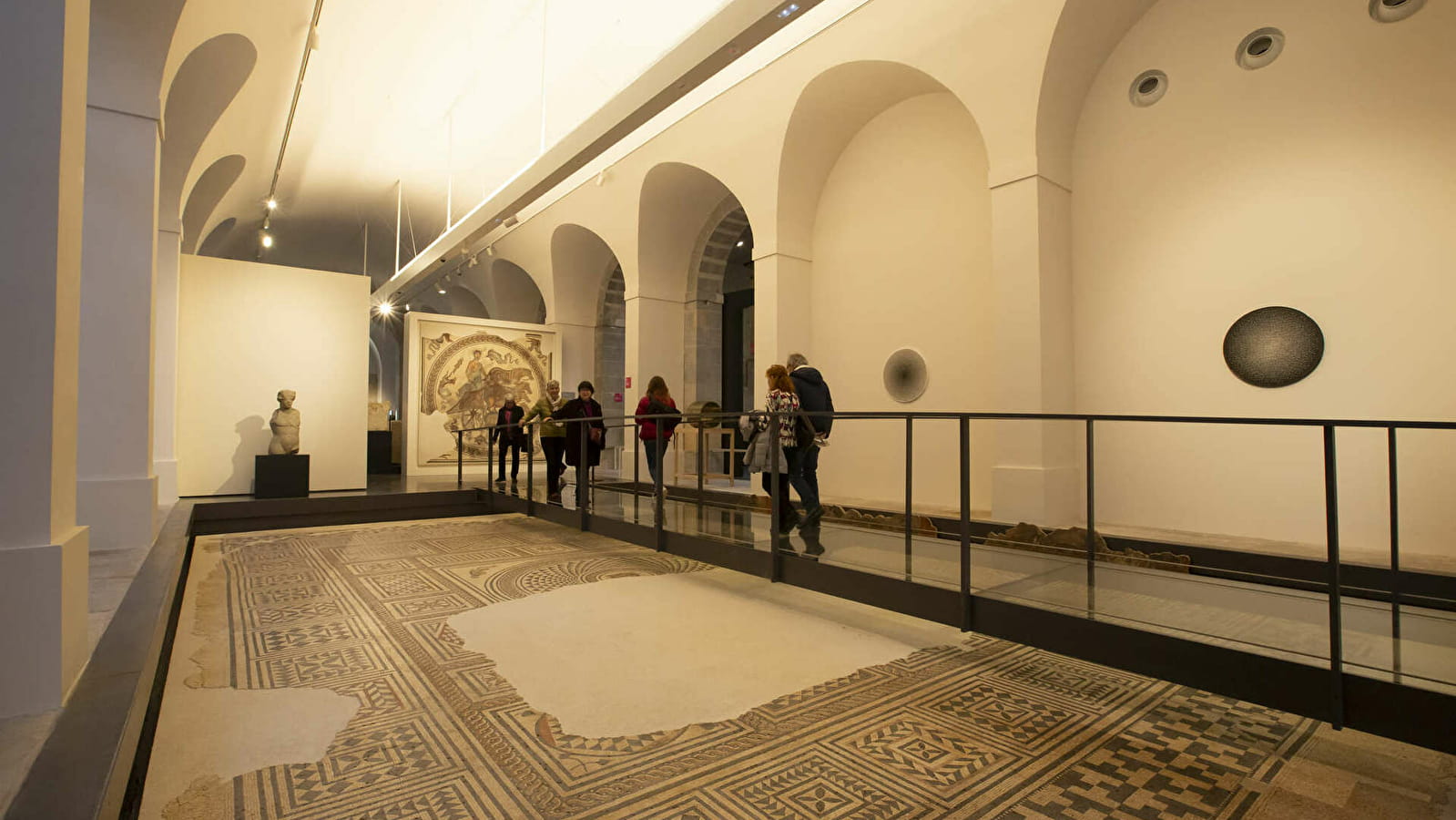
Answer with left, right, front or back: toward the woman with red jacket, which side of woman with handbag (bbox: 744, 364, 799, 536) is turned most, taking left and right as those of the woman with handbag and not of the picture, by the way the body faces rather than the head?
front

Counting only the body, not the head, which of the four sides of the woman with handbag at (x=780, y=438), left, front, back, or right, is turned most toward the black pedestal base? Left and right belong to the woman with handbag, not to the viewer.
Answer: front

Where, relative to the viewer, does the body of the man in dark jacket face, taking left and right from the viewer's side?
facing away from the viewer and to the left of the viewer

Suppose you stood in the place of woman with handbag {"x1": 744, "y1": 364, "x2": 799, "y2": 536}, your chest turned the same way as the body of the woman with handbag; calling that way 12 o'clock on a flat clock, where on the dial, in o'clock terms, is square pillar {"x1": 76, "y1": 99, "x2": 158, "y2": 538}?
The square pillar is roughly at 10 o'clock from the woman with handbag.

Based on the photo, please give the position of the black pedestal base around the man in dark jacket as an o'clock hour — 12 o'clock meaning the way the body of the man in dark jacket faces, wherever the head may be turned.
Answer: The black pedestal base is roughly at 11 o'clock from the man in dark jacket.

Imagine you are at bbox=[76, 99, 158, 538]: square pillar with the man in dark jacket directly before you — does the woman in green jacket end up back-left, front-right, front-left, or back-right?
front-left

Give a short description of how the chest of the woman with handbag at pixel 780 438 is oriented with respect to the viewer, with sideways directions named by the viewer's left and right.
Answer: facing away from the viewer and to the left of the viewer

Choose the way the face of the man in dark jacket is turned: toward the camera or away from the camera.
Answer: away from the camera

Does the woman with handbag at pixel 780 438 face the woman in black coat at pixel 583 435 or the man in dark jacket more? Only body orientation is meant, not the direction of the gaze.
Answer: the woman in black coat

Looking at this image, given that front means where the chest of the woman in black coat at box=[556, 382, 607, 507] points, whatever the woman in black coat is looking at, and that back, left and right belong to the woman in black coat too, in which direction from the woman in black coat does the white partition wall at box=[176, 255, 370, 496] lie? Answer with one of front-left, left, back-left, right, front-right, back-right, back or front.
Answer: back-right

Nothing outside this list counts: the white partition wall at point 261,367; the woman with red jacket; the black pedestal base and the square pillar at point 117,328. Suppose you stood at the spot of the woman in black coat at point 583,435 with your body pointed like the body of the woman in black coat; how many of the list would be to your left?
1

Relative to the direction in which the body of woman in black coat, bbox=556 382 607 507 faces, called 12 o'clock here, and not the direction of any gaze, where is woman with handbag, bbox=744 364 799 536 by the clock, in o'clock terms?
The woman with handbag is roughly at 11 o'clock from the woman in black coat.

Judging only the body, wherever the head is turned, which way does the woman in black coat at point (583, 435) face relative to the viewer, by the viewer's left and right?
facing the viewer

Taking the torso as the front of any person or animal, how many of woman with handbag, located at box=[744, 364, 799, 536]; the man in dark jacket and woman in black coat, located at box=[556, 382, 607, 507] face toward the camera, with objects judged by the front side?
1

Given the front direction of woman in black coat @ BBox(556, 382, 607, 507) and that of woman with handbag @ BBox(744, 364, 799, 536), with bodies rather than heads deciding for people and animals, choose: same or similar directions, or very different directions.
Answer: very different directions
